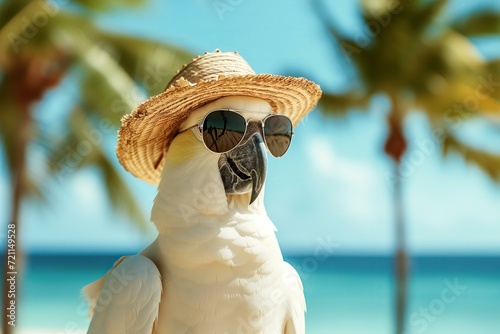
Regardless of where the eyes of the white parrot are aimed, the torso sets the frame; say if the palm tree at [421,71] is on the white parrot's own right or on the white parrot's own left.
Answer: on the white parrot's own left

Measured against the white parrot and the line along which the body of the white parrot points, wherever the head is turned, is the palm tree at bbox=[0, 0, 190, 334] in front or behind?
behind

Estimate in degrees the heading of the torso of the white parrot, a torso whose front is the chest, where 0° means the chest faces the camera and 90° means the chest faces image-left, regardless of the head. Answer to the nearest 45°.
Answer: approximately 315°
